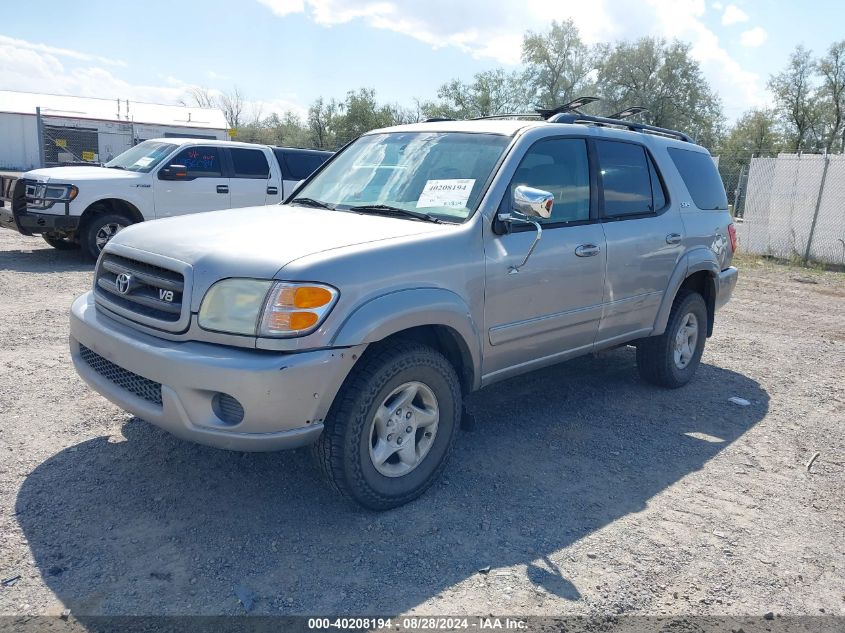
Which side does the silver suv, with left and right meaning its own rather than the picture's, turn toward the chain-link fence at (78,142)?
right

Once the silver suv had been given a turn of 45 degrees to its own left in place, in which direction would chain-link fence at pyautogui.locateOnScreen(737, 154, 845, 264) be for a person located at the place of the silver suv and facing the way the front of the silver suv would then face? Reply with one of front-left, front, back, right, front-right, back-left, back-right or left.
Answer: back-left

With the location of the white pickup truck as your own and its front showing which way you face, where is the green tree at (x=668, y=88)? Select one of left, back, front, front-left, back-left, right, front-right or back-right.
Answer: back

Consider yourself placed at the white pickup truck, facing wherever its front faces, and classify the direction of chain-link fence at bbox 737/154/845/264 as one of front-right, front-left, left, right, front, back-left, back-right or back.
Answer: back-left

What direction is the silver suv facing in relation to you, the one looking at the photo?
facing the viewer and to the left of the viewer

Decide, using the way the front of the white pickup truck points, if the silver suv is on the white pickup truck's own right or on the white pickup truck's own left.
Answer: on the white pickup truck's own left

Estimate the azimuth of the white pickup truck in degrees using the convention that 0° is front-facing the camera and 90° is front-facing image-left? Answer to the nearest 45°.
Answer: approximately 45°

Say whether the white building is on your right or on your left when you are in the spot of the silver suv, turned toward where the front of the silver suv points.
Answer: on your right

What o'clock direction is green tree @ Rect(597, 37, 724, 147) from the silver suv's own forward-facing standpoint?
The green tree is roughly at 5 o'clock from the silver suv.

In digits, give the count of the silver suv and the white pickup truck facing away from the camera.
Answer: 0
